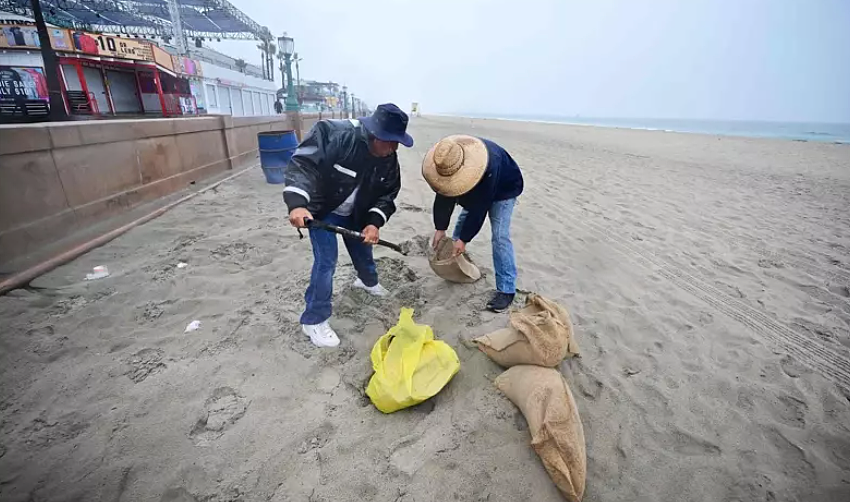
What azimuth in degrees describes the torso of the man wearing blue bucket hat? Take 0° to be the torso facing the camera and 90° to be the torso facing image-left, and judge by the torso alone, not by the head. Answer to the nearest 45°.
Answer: approximately 315°

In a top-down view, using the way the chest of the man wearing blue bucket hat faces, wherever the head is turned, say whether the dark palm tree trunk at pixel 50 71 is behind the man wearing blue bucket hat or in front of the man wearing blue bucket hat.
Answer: behind

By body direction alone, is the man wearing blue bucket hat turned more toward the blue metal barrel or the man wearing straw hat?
the man wearing straw hat

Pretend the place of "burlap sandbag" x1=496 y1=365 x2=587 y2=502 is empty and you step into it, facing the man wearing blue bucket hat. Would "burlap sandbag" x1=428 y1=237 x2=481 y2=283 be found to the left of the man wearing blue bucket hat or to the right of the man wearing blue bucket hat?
right

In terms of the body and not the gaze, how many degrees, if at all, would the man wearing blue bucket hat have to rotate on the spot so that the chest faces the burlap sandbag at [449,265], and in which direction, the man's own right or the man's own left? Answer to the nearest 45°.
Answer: approximately 90° to the man's own left

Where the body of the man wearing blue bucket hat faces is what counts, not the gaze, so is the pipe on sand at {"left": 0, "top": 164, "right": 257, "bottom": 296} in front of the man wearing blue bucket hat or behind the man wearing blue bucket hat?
behind

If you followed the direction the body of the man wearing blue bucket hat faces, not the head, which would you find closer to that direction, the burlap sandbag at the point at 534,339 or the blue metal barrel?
the burlap sandbag
